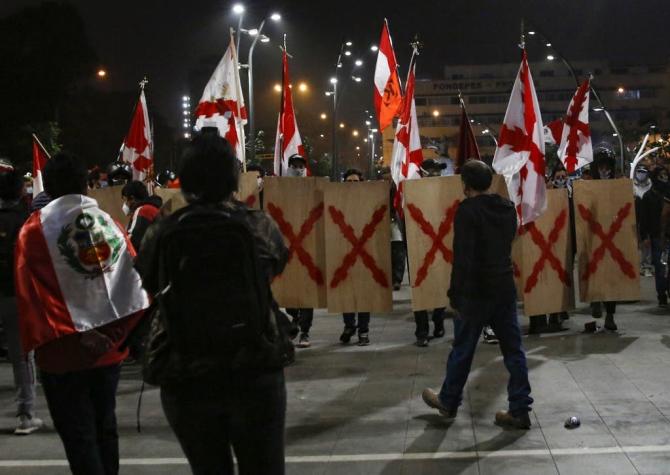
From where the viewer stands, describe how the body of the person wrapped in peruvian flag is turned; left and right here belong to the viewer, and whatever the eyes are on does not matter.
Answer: facing away from the viewer

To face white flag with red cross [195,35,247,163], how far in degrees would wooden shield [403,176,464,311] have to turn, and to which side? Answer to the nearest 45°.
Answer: approximately 135° to its right

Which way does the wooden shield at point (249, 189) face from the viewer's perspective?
toward the camera

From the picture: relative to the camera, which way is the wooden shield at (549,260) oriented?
toward the camera

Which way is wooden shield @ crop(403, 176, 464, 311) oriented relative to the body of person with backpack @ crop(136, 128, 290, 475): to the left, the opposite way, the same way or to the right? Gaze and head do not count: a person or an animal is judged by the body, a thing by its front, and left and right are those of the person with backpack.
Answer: the opposite way

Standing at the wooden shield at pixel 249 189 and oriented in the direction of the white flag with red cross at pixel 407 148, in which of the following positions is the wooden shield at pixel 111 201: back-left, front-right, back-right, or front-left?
back-left

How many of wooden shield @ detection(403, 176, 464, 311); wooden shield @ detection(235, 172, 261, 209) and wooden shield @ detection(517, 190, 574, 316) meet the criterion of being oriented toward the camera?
3

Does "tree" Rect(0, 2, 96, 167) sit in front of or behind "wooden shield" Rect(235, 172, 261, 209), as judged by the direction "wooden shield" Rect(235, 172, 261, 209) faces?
behind

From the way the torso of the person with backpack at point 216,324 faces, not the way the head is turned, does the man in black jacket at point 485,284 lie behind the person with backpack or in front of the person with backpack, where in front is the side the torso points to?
in front

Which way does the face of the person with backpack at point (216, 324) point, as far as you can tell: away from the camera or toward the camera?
away from the camera

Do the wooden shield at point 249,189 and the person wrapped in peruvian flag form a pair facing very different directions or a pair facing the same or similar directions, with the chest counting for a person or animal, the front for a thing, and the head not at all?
very different directions

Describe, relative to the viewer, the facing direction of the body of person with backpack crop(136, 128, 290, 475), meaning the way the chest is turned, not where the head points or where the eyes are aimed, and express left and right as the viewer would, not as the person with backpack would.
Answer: facing away from the viewer

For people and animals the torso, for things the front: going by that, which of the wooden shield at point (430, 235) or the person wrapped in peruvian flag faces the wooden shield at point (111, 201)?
the person wrapped in peruvian flag
